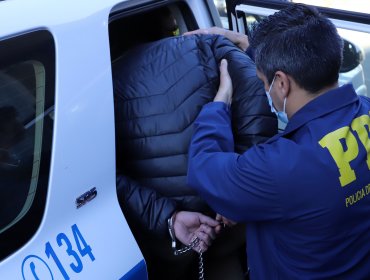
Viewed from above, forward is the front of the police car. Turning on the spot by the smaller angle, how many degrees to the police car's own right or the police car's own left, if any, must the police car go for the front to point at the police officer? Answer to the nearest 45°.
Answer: approximately 45° to the police car's own right

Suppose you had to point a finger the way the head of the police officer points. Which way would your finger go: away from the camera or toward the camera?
away from the camera

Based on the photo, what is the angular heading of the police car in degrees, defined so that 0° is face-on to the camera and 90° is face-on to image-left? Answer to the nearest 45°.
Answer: approximately 225°

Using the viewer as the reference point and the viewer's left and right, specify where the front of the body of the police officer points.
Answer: facing away from the viewer and to the left of the viewer
